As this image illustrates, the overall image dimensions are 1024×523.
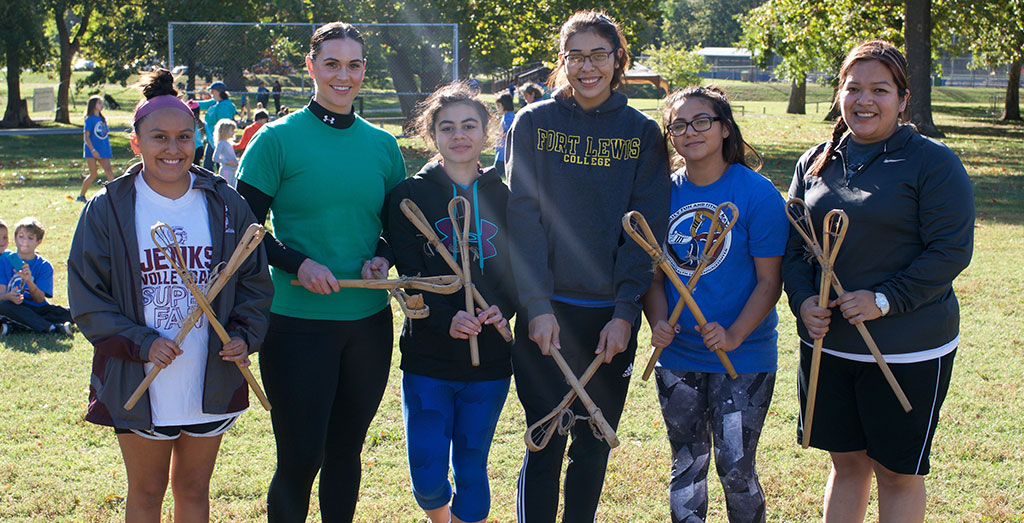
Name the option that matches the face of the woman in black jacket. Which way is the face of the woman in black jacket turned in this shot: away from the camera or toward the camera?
toward the camera

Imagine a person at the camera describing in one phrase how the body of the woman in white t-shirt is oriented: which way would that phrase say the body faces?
toward the camera

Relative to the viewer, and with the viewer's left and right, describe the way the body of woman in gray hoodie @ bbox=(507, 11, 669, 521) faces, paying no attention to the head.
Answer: facing the viewer

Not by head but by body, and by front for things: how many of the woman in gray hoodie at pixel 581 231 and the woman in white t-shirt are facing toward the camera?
2

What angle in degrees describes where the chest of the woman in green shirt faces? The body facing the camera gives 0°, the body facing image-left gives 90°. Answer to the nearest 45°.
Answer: approximately 315°

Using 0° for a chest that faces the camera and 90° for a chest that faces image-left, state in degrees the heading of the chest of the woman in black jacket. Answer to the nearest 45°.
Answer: approximately 45°

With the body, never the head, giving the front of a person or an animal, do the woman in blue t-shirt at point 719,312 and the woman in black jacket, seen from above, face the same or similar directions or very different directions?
same or similar directions

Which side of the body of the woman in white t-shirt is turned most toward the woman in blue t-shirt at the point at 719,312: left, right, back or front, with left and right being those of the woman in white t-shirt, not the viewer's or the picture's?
left

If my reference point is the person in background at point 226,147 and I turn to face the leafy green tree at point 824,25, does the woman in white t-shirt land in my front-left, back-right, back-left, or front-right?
back-right
